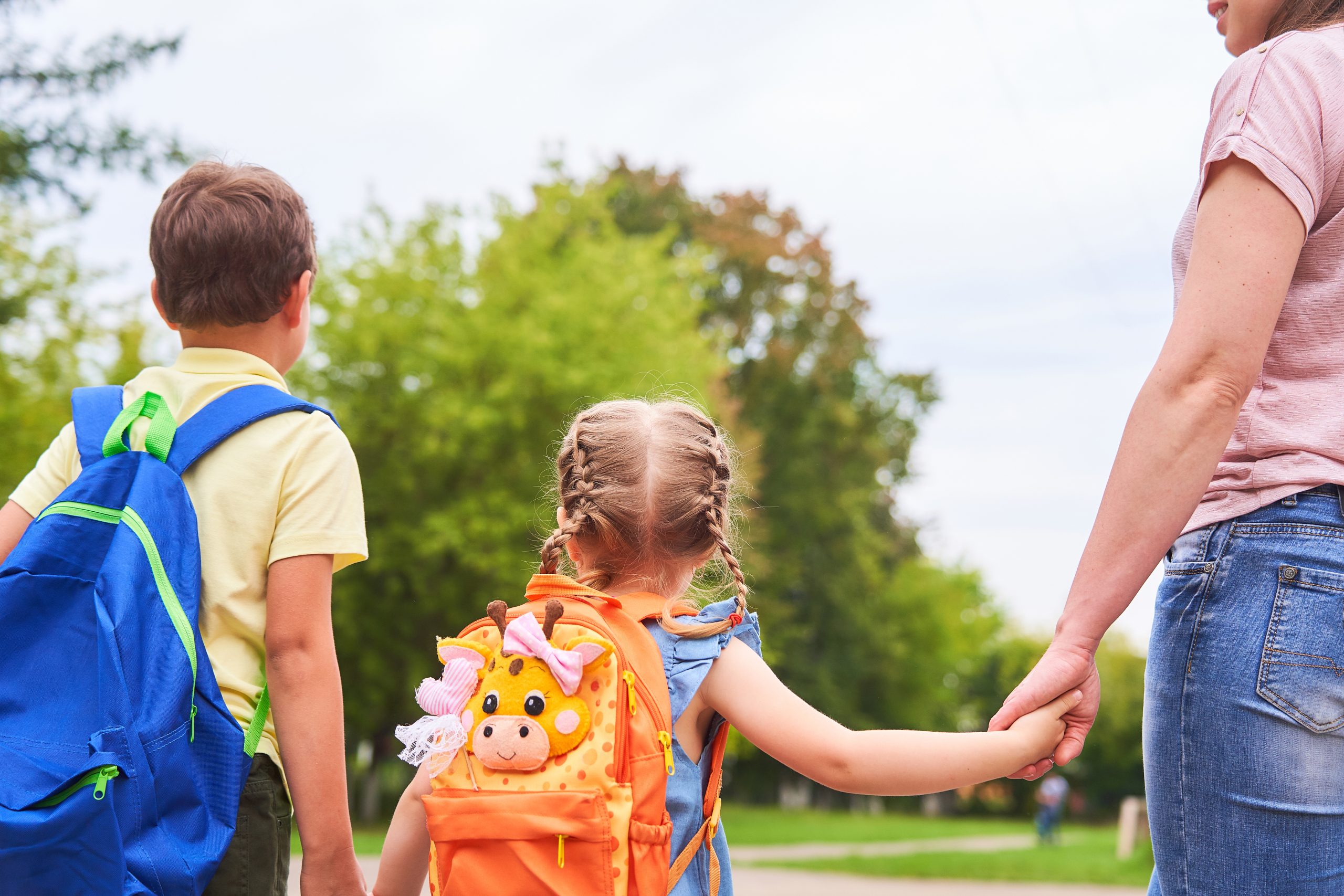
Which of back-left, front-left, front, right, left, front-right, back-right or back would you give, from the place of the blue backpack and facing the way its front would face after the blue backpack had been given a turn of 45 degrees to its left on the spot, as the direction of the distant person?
back-left

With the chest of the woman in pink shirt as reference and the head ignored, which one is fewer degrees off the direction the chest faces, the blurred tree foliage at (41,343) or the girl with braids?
the blurred tree foliage

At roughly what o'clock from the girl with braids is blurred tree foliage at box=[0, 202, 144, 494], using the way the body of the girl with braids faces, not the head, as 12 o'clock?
The blurred tree foliage is roughly at 11 o'clock from the girl with braids.

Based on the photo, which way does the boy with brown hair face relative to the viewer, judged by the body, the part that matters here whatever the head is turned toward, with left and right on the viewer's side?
facing away from the viewer and to the right of the viewer

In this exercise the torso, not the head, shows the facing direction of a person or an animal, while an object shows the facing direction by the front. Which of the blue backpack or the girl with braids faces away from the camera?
the girl with braids

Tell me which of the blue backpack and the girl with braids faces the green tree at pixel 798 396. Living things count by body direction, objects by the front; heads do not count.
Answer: the girl with braids

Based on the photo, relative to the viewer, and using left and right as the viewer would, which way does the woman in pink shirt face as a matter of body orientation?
facing away from the viewer and to the left of the viewer

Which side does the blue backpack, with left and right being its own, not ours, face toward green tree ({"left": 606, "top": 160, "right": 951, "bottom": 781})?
back

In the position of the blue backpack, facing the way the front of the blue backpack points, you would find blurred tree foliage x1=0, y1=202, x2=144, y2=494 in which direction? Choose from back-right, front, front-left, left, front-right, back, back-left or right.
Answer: back-right

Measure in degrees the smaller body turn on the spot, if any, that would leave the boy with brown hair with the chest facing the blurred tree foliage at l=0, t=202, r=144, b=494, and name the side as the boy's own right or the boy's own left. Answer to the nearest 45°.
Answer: approximately 45° to the boy's own left

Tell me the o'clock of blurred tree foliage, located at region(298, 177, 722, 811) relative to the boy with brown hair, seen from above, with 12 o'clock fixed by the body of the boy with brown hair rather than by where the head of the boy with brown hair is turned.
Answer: The blurred tree foliage is roughly at 11 o'clock from the boy with brown hair.

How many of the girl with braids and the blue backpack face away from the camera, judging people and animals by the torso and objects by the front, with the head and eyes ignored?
1

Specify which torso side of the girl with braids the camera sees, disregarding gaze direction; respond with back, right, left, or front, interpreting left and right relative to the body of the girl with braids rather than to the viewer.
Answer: back

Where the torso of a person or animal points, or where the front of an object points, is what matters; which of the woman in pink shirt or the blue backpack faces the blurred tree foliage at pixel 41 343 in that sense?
the woman in pink shirt
